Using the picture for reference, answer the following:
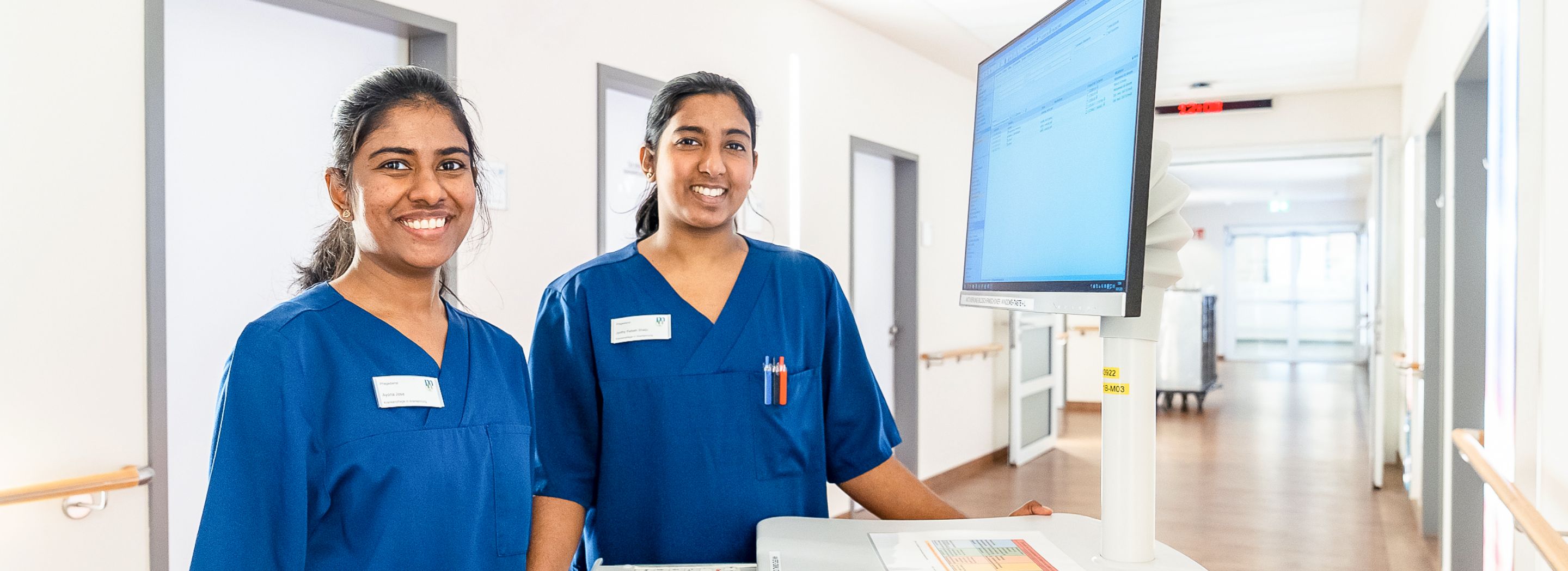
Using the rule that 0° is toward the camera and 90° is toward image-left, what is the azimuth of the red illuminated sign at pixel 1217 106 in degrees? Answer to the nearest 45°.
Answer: approximately 0°

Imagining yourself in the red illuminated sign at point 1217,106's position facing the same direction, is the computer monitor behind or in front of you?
in front

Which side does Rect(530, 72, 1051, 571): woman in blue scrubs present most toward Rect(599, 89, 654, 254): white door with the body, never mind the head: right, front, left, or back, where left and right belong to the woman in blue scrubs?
back

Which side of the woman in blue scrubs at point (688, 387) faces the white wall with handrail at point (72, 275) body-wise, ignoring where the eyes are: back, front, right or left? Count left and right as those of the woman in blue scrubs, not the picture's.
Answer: right

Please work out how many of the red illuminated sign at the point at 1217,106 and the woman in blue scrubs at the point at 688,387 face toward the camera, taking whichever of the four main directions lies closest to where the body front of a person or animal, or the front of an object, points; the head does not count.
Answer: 2

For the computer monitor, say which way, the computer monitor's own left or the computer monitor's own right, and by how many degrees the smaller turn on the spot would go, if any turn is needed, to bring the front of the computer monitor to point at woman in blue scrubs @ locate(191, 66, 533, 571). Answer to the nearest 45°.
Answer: approximately 45° to the computer monitor's own right

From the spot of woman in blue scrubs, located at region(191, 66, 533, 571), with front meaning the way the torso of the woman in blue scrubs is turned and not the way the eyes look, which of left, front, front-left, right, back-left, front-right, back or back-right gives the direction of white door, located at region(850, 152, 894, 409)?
left
